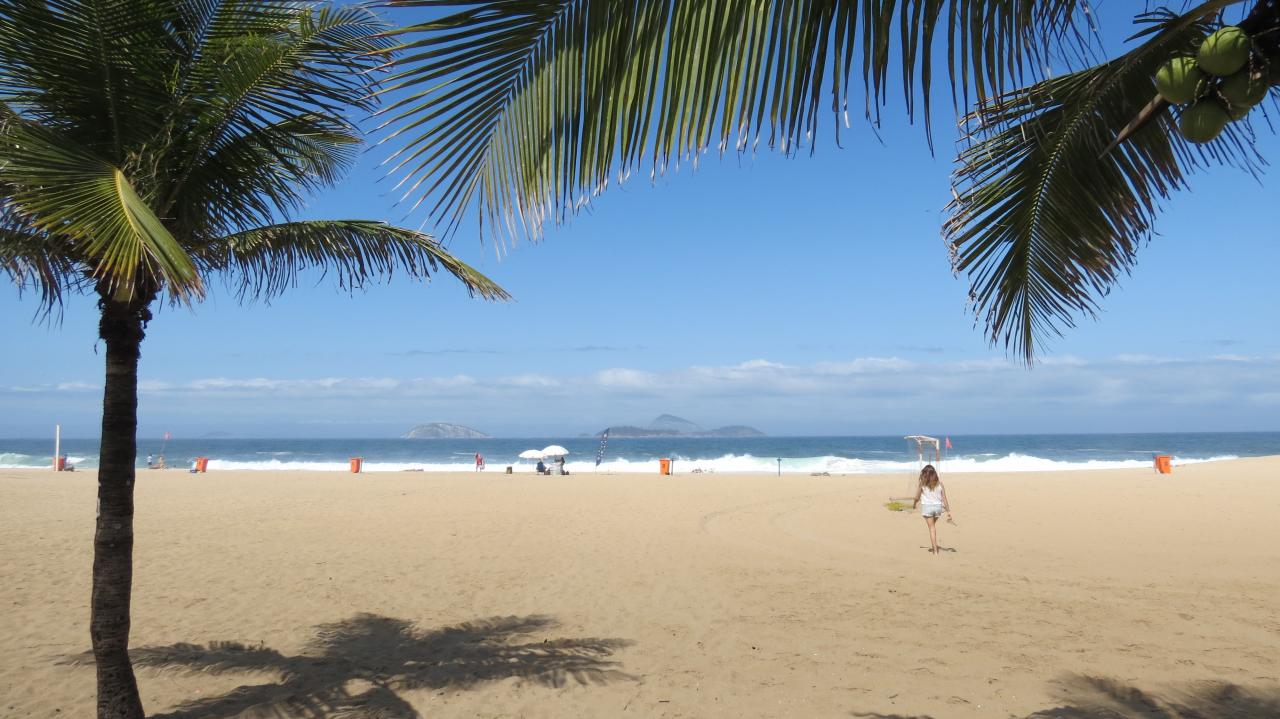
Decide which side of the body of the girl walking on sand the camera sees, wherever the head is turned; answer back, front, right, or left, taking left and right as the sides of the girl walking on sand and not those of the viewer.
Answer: back
